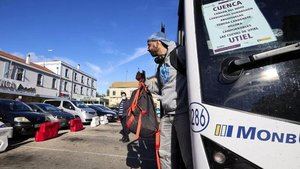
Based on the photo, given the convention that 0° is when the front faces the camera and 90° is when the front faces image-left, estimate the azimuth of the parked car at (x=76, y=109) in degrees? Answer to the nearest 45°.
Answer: approximately 315°

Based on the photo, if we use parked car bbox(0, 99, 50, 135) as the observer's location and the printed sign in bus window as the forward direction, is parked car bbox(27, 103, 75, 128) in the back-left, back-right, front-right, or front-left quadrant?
back-left

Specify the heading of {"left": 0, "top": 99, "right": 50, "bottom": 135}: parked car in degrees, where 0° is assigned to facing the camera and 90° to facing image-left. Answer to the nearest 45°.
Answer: approximately 315°
